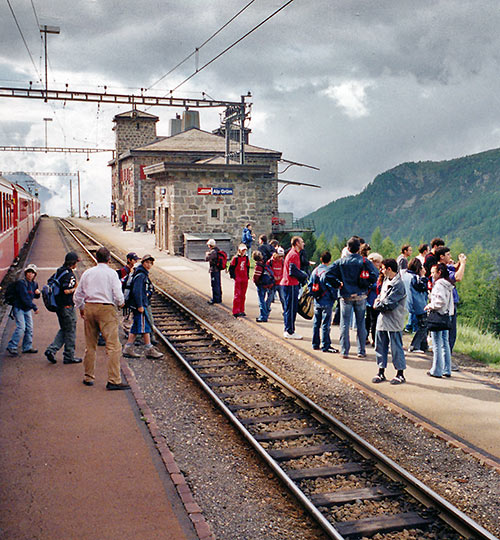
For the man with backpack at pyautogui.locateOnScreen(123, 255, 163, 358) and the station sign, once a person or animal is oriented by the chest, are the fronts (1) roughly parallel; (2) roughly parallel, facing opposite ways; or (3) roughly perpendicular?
roughly perpendicular

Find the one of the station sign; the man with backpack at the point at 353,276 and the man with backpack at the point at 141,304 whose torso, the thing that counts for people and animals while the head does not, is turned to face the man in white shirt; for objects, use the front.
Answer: the station sign

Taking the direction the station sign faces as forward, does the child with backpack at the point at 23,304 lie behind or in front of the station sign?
in front

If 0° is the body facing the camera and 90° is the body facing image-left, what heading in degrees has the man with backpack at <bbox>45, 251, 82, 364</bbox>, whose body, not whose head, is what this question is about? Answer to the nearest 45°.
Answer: approximately 270°

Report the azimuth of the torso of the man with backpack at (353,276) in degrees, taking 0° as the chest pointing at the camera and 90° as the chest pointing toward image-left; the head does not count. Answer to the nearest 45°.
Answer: approximately 180°

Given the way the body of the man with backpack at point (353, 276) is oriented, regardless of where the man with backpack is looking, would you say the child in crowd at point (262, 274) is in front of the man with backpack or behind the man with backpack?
in front

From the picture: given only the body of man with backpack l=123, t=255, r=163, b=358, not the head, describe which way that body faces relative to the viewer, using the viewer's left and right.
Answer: facing to the right of the viewer

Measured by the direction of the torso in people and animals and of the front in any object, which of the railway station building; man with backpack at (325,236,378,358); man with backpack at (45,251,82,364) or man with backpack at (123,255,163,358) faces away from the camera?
man with backpack at (325,236,378,358)

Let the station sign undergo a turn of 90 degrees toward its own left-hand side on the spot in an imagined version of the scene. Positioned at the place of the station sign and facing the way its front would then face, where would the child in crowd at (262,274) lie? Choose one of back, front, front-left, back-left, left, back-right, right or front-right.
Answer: right

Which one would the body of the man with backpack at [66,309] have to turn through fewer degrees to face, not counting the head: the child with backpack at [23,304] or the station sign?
the station sign

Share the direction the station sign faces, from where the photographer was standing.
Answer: facing the viewer
